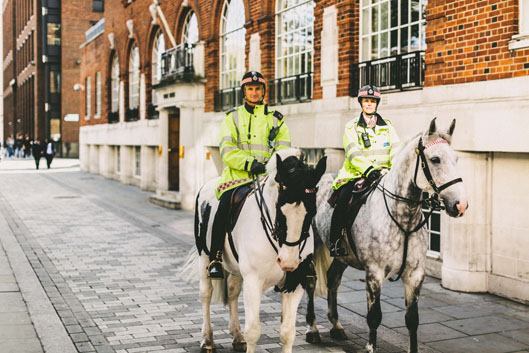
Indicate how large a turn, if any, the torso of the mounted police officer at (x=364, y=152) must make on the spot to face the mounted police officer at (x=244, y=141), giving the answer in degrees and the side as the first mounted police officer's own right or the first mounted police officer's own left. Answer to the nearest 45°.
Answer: approximately 90° to the first mounted police officer's own right

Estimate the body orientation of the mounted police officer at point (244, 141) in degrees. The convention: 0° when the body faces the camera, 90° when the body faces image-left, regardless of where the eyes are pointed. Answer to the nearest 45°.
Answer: approximately 315°

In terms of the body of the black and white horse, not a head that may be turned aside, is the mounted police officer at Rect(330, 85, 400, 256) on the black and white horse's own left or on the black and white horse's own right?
on the black and white horse's own left

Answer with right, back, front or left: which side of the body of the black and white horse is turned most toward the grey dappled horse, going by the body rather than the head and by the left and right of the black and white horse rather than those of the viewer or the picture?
left
